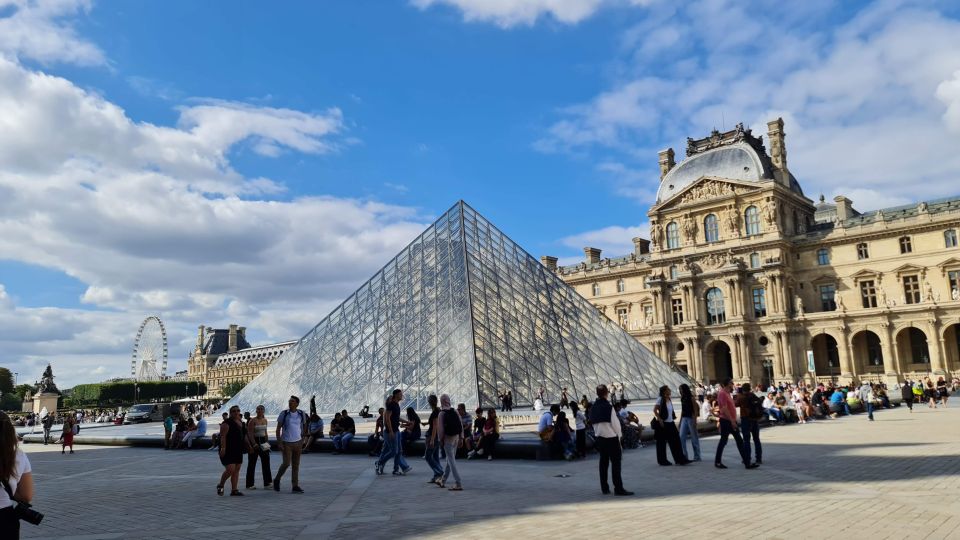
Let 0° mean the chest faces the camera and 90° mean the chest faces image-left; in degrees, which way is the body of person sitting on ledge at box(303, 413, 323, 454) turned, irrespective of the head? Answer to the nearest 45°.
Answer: approximately 45°

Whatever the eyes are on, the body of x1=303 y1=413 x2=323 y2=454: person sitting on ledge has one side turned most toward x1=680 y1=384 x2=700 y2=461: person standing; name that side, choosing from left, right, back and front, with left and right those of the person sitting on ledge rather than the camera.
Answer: left

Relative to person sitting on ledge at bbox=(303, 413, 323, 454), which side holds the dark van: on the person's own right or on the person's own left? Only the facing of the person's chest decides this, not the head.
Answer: on the person's own right

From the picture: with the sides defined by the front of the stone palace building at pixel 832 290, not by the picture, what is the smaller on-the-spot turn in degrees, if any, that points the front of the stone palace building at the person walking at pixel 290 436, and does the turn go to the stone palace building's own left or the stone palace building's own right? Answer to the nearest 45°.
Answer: approximately 45° to the stone palace building's own left

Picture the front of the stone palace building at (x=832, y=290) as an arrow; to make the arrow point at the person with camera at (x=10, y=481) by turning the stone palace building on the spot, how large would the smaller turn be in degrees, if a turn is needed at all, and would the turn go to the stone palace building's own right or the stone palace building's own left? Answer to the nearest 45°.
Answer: approximately 45° to the stone palace building's own left

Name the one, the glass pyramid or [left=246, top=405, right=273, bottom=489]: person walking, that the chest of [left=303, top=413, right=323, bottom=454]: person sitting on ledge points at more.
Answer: the person walking

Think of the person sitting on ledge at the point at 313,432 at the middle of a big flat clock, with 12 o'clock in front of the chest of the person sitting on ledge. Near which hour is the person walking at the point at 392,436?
The person walking is roughly at 10 o'clock from the person sitting on ledge.

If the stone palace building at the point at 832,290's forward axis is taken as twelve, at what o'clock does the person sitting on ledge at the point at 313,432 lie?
The person sitting on ledge is roughly at 11 o'clock from the stone palace building.

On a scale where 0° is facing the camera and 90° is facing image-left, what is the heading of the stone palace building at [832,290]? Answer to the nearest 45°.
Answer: approximately 45°

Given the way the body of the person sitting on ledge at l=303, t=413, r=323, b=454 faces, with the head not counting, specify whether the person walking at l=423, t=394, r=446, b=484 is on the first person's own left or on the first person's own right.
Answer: on the first person's own left

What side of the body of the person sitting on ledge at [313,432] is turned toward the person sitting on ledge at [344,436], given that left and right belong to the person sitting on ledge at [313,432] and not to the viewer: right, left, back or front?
left
